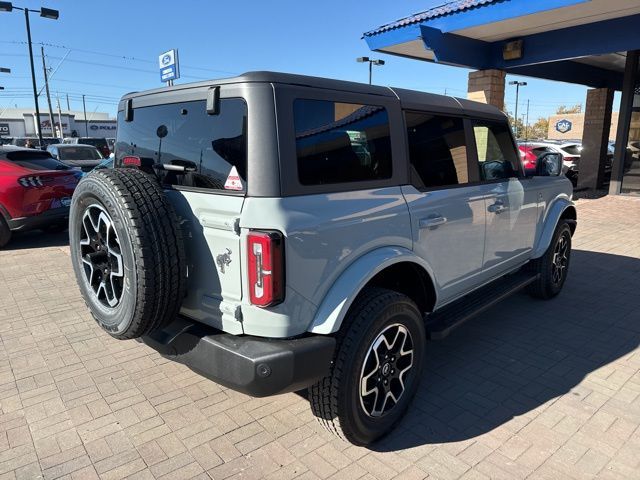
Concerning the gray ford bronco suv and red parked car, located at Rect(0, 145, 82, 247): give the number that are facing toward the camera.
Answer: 0

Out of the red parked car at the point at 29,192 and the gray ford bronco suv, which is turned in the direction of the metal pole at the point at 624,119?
the gray ford bronco suv

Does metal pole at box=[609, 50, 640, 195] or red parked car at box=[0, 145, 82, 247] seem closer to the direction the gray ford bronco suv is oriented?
the metal pole

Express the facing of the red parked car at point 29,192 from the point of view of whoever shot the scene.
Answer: facing away from the viewer and to the left of the viewer

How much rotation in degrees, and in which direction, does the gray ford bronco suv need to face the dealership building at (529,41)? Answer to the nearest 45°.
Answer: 0° — it already faces it

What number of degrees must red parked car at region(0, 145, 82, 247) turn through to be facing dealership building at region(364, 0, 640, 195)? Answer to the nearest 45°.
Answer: approximately 135° to its right

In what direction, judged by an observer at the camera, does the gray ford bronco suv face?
facing away from the viewer and to the right of the viewer

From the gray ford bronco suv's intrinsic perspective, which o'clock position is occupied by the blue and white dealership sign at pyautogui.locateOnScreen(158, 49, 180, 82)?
The blue and white dealership sign is roughly at 10 o'clock from the gray ford bronco suv.

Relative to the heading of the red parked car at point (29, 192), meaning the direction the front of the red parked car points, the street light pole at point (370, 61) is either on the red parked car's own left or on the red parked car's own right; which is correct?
on the red parked car's own right

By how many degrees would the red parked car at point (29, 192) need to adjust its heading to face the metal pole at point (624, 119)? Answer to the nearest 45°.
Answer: approximately 135° to its right
